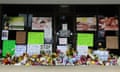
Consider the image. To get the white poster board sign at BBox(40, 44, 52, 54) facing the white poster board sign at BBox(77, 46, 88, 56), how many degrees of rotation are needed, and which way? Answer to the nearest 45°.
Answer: approximately 90° to its left

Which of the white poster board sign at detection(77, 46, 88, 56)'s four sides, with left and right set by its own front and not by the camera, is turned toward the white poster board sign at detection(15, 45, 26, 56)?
right

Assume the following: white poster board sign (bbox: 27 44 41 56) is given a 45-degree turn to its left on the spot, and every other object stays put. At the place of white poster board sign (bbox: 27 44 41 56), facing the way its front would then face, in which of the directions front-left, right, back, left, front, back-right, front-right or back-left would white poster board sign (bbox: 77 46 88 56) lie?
front-left

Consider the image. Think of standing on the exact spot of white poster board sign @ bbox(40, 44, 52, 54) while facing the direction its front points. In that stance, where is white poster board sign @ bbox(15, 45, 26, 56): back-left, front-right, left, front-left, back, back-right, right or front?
right

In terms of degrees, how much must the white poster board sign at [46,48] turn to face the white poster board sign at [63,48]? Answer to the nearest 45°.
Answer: approximately 90° to its left

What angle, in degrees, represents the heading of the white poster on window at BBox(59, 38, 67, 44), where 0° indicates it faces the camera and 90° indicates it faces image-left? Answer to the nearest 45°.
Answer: approximately 0°

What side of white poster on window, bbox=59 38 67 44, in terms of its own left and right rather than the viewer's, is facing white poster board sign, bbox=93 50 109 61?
left

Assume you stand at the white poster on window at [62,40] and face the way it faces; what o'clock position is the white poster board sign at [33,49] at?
The white poster board sign is roughly at 3 o'clock from the white poster on window.

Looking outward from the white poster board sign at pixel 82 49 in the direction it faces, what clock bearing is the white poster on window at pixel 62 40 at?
The white poster on window is roughly at 3 o'clock from the white poster board sign.

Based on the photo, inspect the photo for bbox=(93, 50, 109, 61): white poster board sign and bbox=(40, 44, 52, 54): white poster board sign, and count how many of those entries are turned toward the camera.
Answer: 2

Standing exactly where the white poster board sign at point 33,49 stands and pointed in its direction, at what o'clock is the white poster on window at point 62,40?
The white poster on window is roughly at 9 o'clock from the white poster board sign.

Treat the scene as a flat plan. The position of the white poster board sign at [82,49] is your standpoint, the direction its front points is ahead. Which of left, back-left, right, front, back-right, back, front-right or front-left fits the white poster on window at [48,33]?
right
